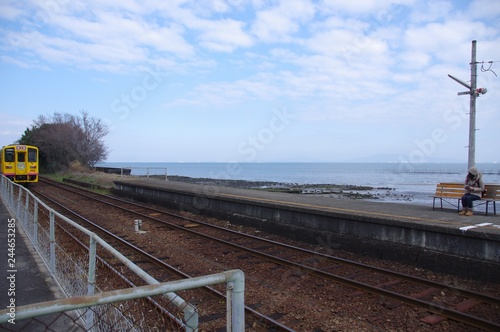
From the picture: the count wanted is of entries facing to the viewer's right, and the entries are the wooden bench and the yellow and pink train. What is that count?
0

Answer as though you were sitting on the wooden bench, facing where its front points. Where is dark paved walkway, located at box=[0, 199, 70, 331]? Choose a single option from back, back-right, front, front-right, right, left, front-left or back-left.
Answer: front

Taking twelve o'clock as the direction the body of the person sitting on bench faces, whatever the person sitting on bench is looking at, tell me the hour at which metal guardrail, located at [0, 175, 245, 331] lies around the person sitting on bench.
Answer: The metal guardrail is roughly at 11 o'clock from the person sitting on bench.

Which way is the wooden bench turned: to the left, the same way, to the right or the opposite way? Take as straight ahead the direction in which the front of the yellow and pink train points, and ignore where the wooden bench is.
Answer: to the right

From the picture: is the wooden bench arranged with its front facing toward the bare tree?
no

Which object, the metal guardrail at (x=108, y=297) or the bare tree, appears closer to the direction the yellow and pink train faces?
the metal guardrail

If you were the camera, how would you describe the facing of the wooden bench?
facing the viewer and to the left of the viewer

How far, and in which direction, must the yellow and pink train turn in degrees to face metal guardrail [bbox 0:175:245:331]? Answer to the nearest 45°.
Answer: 0° — it already faces it

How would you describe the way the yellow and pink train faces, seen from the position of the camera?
facing the viewer

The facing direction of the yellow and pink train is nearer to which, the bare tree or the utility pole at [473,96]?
the utility pole
